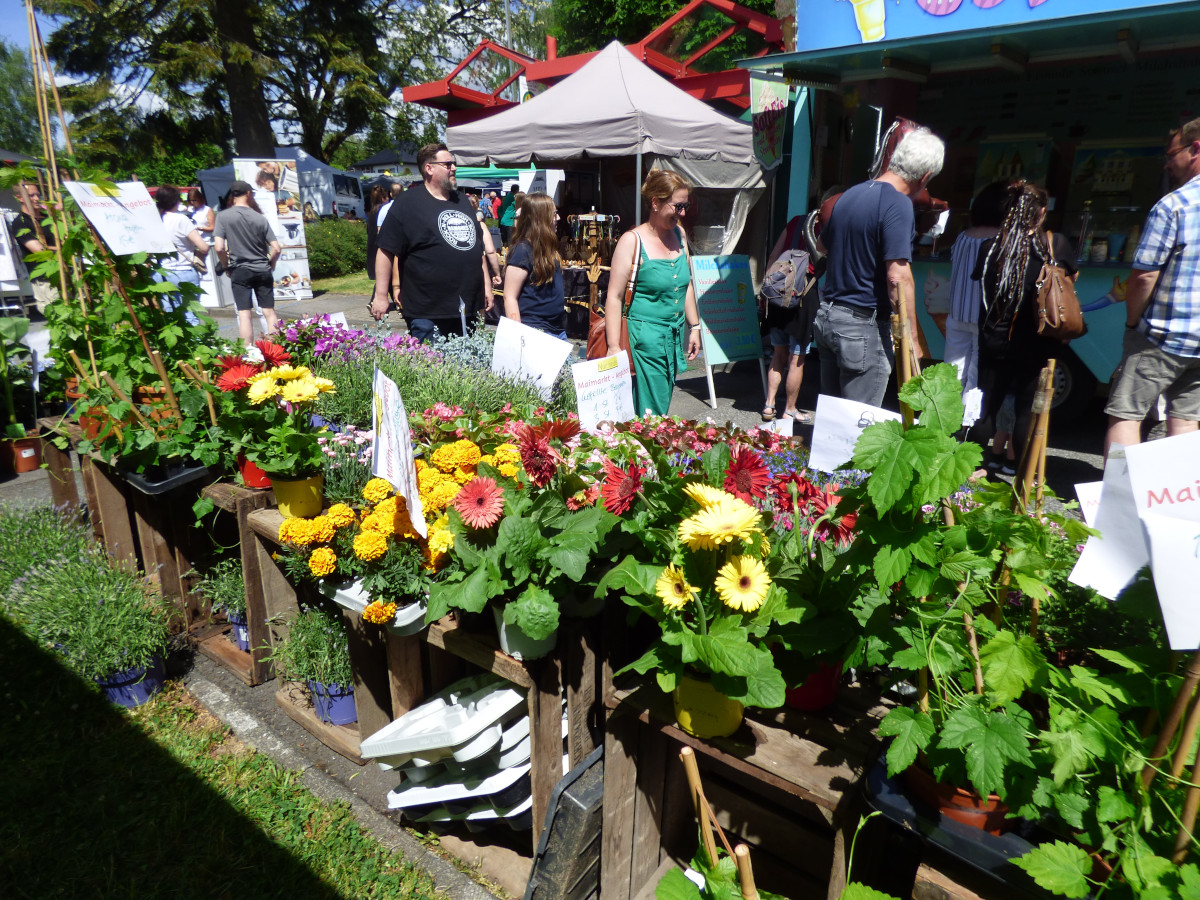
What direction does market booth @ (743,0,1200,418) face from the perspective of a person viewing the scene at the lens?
facing the viewer and to the left of the viewer

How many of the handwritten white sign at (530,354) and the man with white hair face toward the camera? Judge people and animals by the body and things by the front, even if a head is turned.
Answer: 1

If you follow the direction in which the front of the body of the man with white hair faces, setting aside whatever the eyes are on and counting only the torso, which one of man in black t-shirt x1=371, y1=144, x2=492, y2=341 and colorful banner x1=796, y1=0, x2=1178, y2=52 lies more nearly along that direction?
the colorful banner

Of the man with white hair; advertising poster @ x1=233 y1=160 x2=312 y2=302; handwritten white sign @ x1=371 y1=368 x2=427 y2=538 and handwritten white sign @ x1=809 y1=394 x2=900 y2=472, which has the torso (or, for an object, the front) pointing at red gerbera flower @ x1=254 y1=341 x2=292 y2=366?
the advertising poster

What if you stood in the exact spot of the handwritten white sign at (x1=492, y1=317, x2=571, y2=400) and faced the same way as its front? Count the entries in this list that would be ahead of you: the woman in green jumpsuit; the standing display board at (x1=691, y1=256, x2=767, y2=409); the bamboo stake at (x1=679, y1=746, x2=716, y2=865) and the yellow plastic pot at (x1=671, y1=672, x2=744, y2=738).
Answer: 2

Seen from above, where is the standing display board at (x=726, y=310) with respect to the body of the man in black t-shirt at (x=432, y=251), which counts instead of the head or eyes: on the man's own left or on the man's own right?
on the man's own left

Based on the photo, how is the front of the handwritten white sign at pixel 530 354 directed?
toward the camera

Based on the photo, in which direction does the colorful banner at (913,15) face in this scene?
toward the camera

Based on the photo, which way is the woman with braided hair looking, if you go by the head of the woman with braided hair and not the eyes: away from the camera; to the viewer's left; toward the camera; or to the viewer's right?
away from the camera

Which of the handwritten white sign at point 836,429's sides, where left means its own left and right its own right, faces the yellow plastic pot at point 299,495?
right
